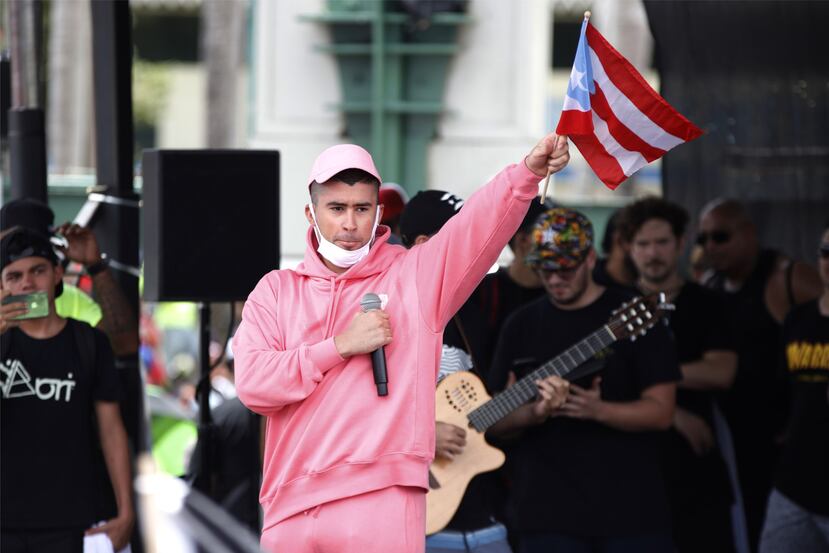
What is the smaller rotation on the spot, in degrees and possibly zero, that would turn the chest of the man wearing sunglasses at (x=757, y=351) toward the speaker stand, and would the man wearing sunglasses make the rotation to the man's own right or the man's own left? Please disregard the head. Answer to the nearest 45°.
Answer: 0° — they already face it

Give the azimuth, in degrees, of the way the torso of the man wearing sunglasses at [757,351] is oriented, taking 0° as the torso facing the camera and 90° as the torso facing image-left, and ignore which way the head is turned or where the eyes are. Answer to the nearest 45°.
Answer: approximately 45°

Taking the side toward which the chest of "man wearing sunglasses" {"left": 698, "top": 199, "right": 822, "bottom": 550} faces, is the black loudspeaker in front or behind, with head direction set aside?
in front

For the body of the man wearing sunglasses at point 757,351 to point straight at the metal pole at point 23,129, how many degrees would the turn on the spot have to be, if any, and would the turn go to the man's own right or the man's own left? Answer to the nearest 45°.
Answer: approximately 45° to the man's own right

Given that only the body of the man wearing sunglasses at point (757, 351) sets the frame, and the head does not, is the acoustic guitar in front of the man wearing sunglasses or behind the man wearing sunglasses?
in front
